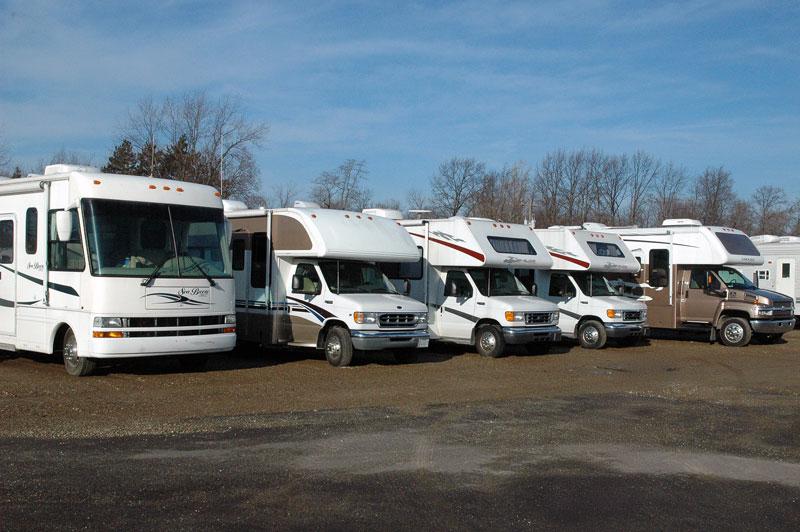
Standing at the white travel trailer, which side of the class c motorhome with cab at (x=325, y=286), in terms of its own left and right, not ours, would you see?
left

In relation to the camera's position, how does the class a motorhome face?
facing the viewer and to the right of the viewer

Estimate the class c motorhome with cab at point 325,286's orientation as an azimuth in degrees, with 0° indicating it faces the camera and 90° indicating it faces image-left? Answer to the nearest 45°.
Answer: approximately 315°

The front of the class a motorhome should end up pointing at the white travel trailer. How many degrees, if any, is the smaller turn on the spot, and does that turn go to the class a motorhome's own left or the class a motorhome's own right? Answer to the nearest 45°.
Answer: approximately 45° to the class a motorhome's own left

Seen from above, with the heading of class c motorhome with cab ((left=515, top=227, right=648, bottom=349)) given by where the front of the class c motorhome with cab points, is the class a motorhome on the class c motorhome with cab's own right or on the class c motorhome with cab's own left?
on the class c motorhome with cab's own right

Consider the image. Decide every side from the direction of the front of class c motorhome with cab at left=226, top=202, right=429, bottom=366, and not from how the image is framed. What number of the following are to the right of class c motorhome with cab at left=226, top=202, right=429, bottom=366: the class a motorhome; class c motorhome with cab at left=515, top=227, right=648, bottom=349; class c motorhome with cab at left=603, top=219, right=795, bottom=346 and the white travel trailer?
1

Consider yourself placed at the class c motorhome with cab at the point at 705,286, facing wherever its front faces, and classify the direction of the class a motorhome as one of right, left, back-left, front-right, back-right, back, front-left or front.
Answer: right

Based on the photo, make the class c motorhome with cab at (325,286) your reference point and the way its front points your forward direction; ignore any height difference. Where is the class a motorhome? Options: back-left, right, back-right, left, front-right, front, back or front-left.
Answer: right

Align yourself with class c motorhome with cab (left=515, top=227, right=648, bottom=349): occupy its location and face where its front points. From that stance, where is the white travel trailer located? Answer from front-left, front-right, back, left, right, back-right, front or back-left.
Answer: left

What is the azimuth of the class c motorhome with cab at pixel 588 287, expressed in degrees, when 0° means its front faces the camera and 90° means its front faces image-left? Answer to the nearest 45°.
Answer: approximately 315°

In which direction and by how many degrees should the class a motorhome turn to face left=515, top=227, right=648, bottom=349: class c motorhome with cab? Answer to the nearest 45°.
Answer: approximately 45° to its left

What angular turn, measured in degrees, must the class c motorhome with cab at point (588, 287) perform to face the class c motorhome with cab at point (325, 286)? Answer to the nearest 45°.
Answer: approximately 90° to its right

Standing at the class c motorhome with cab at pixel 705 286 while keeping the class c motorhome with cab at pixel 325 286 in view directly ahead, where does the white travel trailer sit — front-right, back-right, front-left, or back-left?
back-right
